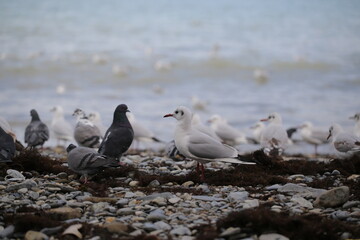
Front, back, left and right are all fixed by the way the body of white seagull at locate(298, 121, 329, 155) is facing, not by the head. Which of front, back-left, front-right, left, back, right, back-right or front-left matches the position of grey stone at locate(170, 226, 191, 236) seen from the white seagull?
left

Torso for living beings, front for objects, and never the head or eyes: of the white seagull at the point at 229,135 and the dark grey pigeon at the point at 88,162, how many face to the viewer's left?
2

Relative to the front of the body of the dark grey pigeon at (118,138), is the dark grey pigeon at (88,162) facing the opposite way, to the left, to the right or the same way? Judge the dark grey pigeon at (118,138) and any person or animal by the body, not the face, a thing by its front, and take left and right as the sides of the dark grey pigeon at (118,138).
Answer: the opposite way

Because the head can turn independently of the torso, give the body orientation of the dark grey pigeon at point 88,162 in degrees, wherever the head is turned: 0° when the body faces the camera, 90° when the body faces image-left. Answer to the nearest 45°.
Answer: approximately 90°

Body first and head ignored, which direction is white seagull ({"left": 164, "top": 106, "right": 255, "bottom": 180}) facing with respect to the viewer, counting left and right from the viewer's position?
facing to the left of the viewer

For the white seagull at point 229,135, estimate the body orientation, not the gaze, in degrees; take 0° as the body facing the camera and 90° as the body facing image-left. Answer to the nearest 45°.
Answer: approximately 90°

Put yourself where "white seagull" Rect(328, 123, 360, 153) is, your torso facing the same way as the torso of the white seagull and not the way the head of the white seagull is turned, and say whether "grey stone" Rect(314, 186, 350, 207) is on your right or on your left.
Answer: on your left

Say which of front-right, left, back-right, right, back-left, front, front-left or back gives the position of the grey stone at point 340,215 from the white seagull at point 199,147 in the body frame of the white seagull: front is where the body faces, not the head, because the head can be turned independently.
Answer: back-left

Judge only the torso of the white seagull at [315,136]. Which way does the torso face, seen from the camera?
to the viewer's left

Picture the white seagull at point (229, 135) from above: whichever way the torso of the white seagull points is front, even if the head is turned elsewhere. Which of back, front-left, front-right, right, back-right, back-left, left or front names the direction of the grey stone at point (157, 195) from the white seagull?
left

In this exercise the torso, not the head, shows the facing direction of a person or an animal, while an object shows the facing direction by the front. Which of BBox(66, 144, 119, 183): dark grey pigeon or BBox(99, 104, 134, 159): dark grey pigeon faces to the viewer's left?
BBox(66, 144, 119, 183): dark grey pigeon

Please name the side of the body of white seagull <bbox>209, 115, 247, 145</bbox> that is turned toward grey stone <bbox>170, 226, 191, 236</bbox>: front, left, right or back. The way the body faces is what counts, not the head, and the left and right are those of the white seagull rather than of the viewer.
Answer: left

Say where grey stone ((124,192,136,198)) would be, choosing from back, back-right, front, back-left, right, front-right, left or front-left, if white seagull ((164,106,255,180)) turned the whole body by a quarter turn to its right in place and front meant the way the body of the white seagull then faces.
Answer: back-left

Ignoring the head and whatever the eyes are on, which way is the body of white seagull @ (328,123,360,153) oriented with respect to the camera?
to the viewer's left
